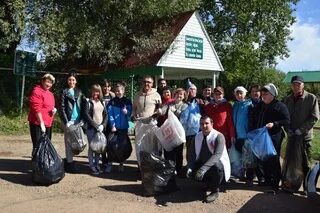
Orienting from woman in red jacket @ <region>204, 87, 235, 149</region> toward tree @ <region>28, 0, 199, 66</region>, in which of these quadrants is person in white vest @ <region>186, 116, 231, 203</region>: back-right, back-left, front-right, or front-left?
back-left

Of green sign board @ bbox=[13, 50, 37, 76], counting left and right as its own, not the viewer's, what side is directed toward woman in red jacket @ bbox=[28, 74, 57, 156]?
front

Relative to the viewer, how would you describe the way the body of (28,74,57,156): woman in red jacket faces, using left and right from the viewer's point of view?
facing the viewer and to the right of the viewer

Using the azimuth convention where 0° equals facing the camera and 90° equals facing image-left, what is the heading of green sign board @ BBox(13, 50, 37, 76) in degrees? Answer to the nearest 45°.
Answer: approximately 0°

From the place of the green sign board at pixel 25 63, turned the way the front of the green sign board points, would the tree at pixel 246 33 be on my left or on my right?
on my left

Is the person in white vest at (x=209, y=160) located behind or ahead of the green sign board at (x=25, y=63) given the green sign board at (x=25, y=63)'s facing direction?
ahead

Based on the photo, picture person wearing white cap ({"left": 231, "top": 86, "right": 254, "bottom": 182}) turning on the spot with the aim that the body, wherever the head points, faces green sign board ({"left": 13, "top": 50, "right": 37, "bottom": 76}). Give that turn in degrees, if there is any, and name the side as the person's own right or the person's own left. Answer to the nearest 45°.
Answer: approximately 135° to the person's own right

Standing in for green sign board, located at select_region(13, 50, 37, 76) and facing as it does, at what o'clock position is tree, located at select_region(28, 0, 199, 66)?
The tree is roughly at 8 o'clock from the green sign board.

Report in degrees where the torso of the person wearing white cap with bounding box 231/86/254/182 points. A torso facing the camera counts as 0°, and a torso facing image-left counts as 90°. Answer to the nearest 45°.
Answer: approximately 0°

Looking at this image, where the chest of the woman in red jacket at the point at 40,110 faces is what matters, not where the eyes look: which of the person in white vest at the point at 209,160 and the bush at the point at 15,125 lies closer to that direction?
the person in white vest

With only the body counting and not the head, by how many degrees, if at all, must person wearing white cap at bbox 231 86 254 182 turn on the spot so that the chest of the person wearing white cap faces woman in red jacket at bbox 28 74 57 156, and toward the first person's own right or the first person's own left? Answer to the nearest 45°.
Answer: approximately 90° to the first person's own right

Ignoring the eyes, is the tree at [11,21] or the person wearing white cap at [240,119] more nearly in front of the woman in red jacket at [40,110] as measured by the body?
the person wearing white cap

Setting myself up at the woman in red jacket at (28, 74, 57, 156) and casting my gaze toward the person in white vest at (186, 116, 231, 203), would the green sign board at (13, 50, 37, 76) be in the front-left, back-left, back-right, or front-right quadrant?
back-left
